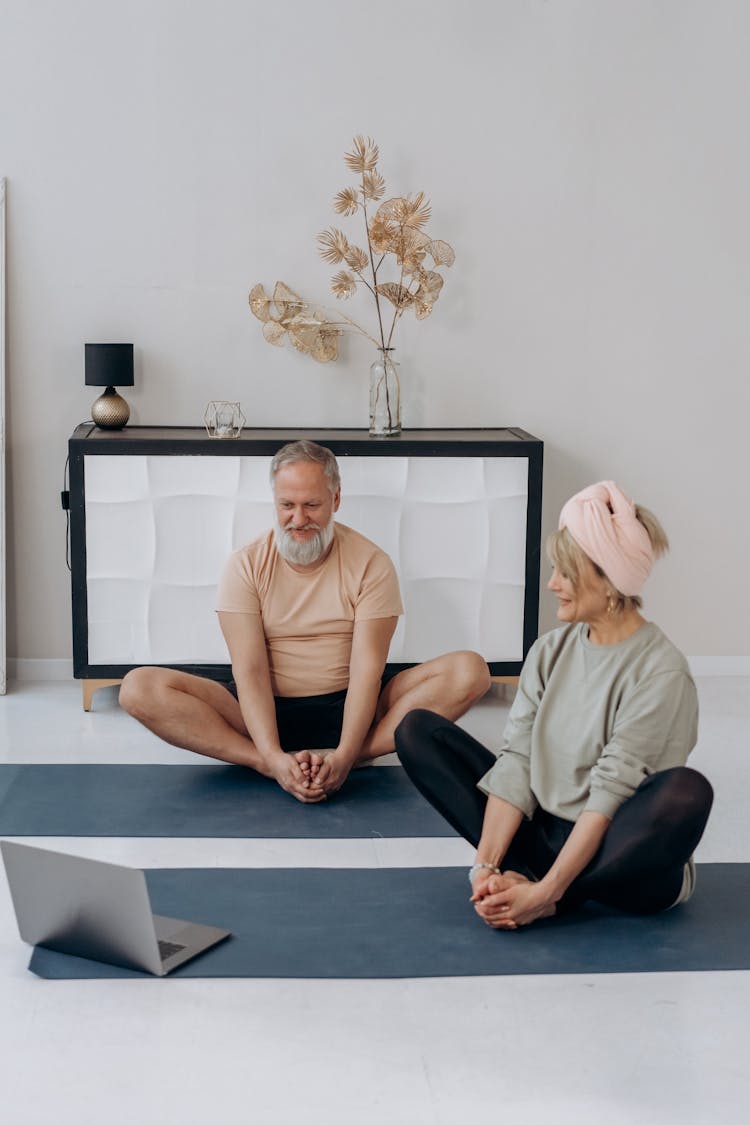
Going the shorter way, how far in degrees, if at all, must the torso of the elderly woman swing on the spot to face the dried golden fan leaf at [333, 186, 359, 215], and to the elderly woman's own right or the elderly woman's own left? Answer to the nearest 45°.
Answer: approximately 90° to the elderly woman's own right

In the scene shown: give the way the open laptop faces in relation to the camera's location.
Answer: facing away from the viewer and to the right of the viewer

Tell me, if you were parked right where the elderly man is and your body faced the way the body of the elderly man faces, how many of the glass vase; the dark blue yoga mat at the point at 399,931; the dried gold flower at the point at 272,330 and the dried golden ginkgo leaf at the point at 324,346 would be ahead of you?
1

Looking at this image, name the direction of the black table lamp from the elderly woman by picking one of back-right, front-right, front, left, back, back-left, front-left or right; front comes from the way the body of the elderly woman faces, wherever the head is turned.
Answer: right

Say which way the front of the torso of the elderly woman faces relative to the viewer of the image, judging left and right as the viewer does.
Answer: facing the viewer and to the left of the viewer

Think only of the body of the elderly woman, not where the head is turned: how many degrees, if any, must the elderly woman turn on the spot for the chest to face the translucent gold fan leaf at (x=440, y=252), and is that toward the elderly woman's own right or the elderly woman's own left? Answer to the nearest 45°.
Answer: approximately 135° to the elderly woman's own right

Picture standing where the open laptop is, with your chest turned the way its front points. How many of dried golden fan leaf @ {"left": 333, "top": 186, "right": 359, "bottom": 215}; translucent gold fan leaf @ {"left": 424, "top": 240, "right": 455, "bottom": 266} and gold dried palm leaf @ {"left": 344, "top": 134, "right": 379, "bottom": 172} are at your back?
0

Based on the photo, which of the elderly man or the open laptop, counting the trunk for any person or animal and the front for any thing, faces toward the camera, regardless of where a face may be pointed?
the elderly man

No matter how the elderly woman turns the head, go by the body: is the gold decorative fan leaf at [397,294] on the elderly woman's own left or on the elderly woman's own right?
on the elderly woman's own right

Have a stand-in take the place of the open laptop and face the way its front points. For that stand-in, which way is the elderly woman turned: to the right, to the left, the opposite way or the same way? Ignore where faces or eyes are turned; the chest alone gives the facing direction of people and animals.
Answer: the opposite way

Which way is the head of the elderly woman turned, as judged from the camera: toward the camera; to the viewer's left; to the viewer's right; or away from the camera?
to the viewer's left

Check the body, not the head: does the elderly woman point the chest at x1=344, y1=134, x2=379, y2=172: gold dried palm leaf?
no

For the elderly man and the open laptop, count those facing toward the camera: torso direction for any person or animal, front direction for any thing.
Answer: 1

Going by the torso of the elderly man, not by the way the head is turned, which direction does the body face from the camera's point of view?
toward the camera
